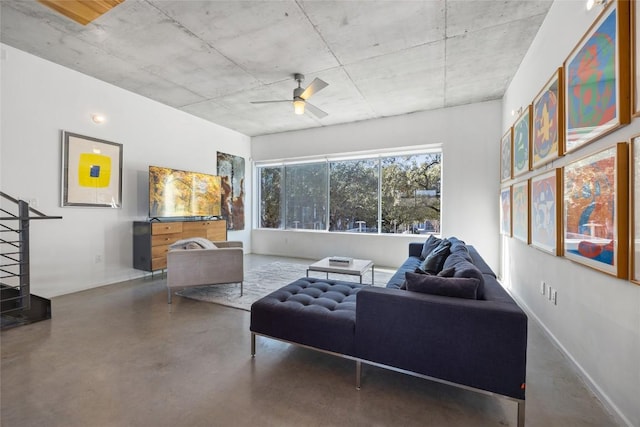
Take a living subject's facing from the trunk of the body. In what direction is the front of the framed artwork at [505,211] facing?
to the viewer's left

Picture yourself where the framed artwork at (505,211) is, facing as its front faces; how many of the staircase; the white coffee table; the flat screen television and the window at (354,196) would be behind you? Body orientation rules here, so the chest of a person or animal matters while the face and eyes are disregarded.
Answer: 0

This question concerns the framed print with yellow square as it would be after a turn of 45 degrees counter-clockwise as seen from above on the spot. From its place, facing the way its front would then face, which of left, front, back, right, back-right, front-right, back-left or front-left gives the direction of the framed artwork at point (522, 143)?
front-right

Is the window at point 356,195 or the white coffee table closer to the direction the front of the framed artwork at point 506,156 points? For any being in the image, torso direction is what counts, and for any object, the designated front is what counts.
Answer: the window

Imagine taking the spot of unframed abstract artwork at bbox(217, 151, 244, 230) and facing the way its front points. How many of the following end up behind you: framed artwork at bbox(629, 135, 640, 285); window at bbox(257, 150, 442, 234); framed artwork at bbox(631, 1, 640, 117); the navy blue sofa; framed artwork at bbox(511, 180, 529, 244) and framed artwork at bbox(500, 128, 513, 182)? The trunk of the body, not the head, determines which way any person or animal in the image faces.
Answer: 0

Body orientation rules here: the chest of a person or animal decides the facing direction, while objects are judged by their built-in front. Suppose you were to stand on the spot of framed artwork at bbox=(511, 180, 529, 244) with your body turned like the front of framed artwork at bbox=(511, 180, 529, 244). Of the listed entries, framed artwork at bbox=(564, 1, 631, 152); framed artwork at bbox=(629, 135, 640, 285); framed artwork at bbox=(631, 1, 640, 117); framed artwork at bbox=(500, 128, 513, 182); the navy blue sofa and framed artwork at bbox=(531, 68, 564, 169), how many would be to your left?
5

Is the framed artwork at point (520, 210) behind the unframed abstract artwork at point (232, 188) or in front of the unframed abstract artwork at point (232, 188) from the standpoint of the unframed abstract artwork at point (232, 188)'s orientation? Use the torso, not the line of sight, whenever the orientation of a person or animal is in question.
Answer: in front

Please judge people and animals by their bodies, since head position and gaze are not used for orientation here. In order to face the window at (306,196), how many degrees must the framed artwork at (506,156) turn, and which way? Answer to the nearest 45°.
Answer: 0° — it already faces it

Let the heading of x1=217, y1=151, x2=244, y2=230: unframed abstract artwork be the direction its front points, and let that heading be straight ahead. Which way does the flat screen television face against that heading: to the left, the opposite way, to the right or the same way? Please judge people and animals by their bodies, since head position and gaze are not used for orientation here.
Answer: the same way

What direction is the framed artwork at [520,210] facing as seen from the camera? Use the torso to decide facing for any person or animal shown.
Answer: to the viewer's left

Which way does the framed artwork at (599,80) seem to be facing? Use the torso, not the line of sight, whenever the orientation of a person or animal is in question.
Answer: to the viewer's left

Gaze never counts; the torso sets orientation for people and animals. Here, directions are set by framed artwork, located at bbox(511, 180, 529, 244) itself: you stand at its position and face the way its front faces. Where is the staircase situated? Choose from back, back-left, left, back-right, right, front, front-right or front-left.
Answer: front-left

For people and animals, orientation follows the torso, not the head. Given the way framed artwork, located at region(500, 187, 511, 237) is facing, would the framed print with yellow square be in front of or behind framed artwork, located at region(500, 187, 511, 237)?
in front

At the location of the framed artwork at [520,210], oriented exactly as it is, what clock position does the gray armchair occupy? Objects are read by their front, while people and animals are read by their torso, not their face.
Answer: The gray armchair is roughly at 11 o'clock from the framed artwork.

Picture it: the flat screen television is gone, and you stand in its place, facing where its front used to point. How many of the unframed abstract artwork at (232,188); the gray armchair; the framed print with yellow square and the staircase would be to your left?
1

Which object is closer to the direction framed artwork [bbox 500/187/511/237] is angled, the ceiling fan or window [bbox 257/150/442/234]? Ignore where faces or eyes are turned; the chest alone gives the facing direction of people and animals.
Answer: the window

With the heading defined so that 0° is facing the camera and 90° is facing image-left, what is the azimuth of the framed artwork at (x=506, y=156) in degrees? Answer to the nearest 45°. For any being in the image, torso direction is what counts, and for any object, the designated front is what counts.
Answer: approximately 90°

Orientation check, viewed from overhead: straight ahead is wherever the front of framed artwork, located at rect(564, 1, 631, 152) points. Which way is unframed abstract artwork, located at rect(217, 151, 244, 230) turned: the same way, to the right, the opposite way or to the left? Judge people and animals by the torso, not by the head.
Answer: the opposite way

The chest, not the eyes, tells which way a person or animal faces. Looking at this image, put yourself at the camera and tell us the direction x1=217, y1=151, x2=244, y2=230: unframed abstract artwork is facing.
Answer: facing the viewer and to the right of the viewer

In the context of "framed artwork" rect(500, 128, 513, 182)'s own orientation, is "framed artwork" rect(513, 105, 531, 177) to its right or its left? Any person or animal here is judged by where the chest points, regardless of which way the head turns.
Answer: on its left
